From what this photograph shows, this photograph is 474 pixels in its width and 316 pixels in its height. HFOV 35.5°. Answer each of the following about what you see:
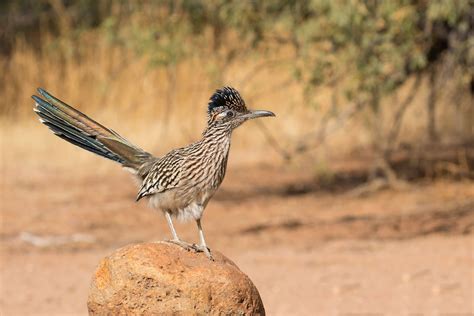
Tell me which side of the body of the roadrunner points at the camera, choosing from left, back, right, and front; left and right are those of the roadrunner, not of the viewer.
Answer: right

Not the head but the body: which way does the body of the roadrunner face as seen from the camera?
to the viewer's right
